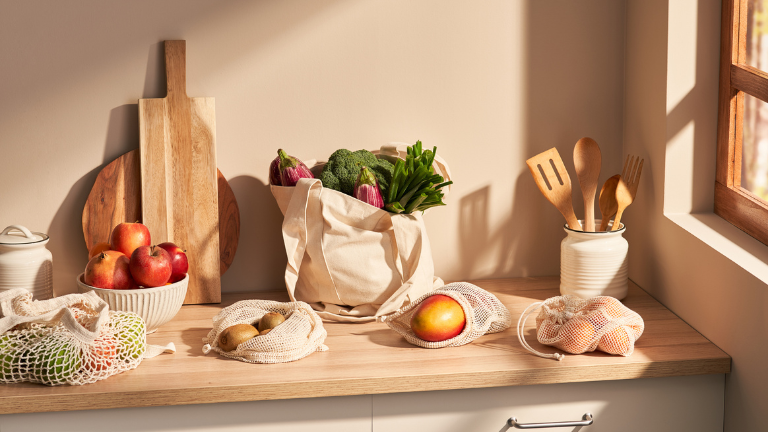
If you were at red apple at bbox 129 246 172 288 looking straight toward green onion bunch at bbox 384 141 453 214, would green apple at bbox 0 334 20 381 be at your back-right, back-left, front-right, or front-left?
back-right

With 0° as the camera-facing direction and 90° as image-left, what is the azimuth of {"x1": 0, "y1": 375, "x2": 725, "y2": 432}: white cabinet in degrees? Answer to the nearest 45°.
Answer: approximately 0°
